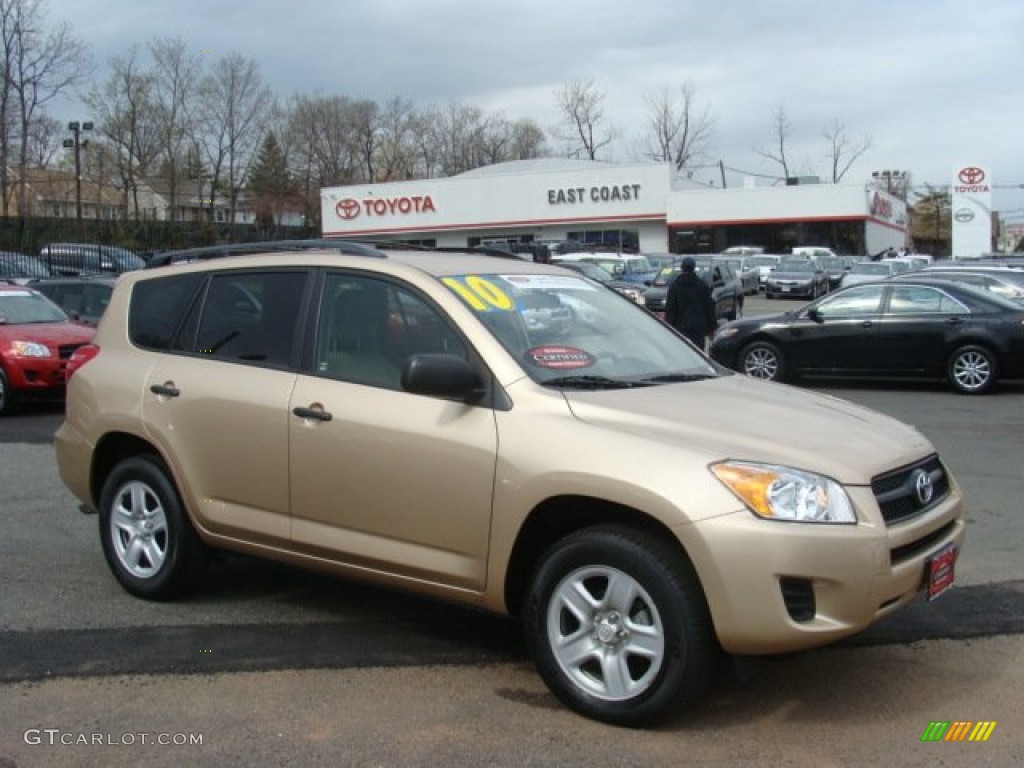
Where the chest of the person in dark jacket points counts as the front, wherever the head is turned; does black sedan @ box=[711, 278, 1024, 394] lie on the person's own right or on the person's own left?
on the person's own right

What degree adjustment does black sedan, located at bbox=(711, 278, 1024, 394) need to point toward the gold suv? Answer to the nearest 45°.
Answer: approximately 90° to its left

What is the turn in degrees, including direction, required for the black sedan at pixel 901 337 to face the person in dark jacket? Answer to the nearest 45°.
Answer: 0° — it already faces them

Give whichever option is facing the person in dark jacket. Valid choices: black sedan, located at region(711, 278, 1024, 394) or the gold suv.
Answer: the black sedan

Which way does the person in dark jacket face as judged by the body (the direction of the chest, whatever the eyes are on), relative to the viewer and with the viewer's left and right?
facing away from the viewer

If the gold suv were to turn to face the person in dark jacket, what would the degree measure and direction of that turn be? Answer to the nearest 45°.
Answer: approximately 135° to its left

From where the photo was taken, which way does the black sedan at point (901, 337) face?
to the viewer's left

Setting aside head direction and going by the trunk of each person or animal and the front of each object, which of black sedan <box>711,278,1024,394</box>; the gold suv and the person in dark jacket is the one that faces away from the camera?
the person in dark jacket

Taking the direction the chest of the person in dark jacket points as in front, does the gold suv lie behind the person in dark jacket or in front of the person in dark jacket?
behind
